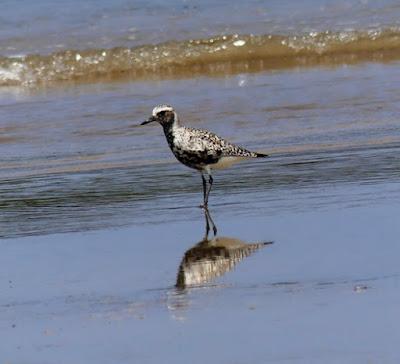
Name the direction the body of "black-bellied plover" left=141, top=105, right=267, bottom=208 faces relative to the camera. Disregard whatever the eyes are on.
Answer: to the viewer's left
